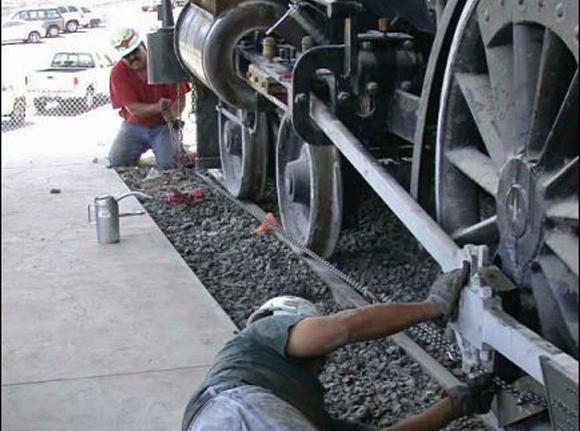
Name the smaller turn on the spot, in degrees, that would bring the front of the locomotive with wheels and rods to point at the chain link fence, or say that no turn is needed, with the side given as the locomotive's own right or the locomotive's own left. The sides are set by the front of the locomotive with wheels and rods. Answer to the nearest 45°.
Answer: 0° — it already faces it

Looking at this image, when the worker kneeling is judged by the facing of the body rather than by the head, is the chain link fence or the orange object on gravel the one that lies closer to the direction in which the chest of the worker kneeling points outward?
the orange object on gravel

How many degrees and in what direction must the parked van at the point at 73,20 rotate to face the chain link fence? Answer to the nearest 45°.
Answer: approximately 90° to its left

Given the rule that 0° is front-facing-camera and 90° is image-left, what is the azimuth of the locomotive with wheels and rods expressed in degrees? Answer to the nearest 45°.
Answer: approximately 135°
